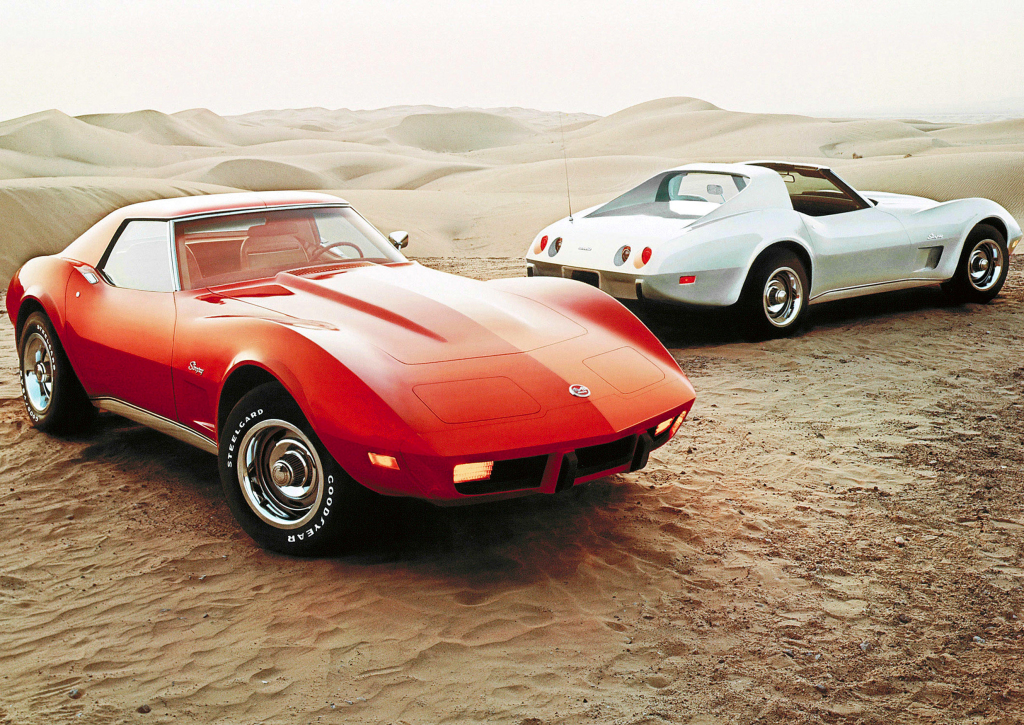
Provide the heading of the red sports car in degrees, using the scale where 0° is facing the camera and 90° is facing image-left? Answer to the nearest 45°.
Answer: approximately 315°

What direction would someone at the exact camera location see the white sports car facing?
facing away from the viewer and to the right of the viewer

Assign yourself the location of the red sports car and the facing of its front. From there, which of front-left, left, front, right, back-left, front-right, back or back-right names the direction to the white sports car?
left

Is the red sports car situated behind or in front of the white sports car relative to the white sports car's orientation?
behind

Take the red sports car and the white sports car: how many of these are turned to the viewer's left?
0
